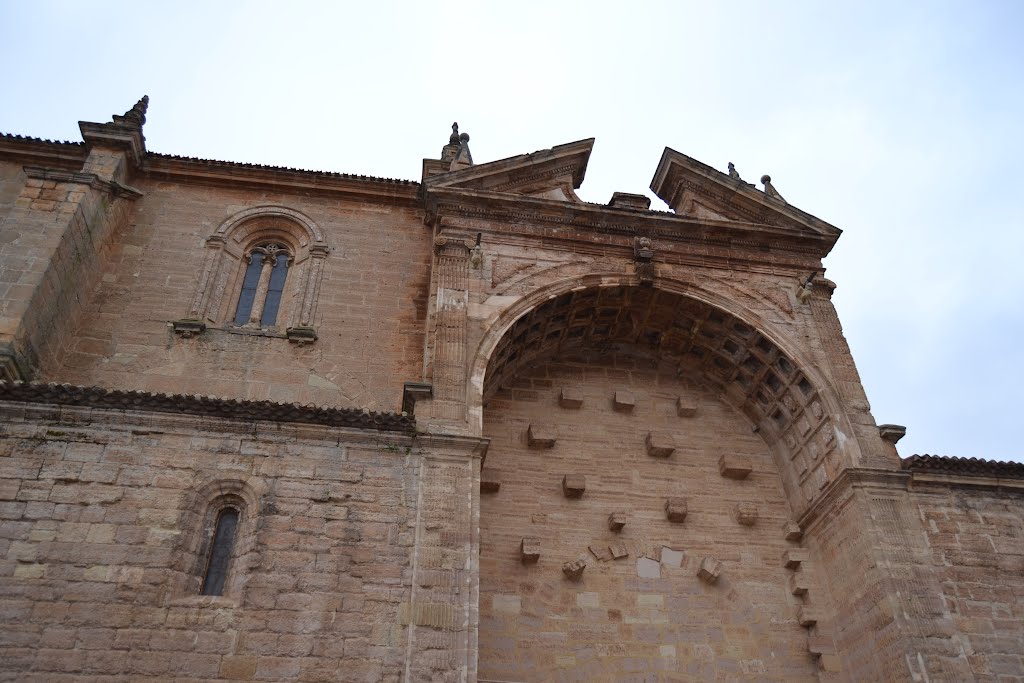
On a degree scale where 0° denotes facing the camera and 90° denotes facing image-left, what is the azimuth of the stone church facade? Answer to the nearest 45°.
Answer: approximately 0°
